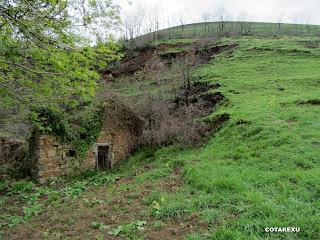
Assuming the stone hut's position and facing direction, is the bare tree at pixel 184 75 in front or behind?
behind

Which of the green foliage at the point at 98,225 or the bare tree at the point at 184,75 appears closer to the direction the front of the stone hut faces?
the green foliage

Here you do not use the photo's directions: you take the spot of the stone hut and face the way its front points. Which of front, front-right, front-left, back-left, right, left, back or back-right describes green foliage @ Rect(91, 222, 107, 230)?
front

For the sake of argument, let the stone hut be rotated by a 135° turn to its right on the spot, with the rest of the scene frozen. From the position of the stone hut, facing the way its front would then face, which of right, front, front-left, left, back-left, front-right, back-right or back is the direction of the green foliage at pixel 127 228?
back-left

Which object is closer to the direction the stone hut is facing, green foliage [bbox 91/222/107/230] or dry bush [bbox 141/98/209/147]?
the green foliage

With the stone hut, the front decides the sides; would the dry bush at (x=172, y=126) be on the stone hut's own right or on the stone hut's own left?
on the stone hut's own left

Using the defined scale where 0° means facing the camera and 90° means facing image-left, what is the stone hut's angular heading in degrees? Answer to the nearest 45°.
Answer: approximately 0°
